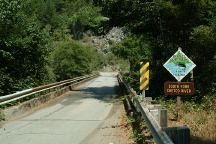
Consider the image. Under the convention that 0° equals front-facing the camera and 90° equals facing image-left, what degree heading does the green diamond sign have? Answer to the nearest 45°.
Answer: approximately 0°

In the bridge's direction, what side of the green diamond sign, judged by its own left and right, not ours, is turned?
right

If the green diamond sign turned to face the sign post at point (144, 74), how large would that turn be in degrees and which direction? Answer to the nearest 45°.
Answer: approximately 135° to its right

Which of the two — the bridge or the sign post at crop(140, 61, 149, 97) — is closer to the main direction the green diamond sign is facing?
the bridge
